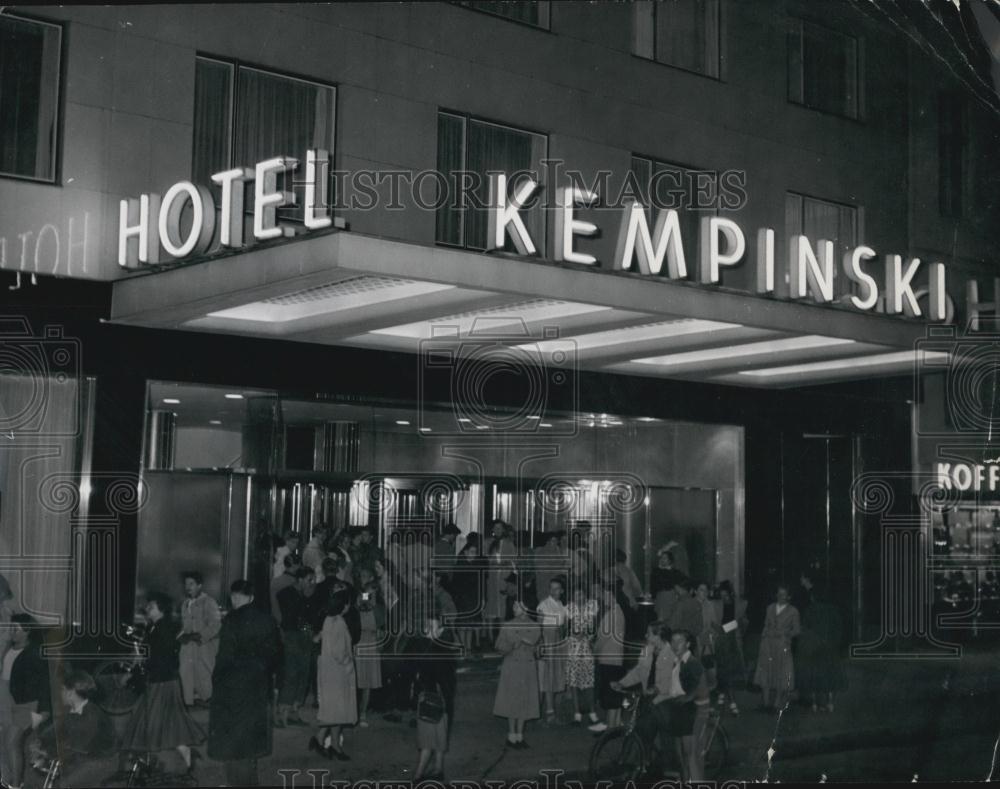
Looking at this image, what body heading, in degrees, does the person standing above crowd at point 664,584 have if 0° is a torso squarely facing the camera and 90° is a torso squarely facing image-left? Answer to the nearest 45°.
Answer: approximately 0°

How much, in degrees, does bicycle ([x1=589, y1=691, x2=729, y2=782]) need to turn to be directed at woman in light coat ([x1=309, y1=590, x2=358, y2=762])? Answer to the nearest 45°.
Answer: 0° — it already faces them

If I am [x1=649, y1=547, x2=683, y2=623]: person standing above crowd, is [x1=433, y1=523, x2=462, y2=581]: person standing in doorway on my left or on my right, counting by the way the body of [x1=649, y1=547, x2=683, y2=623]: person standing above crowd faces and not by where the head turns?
on my right
